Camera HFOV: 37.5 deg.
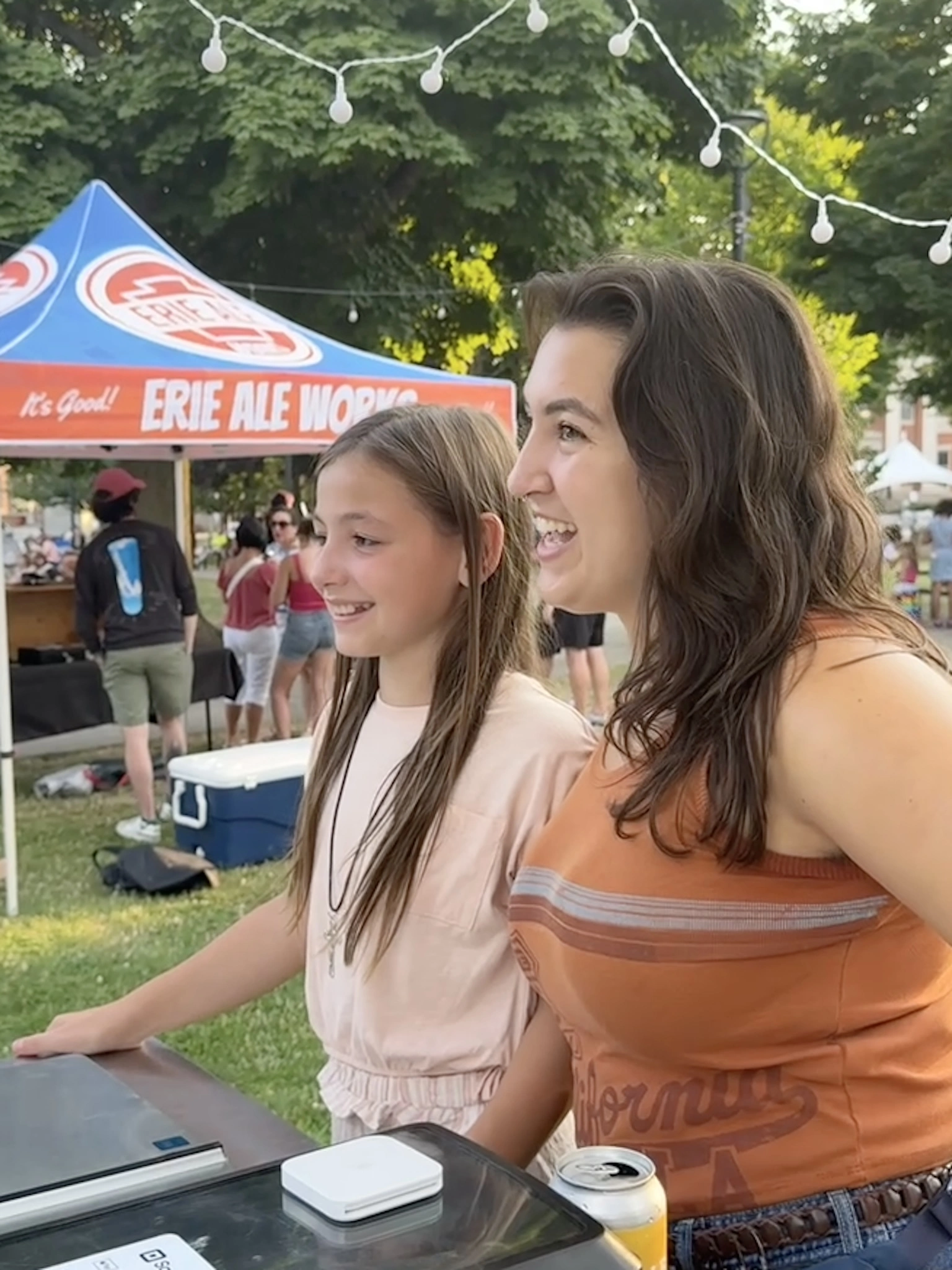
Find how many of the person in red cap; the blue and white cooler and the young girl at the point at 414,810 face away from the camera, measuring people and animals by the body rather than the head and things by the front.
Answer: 1

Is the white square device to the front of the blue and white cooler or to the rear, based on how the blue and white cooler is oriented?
to the front

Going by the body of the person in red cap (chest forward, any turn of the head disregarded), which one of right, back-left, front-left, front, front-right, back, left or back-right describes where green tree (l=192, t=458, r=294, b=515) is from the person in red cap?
front

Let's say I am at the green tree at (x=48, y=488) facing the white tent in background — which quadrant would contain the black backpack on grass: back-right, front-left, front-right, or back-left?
front-right

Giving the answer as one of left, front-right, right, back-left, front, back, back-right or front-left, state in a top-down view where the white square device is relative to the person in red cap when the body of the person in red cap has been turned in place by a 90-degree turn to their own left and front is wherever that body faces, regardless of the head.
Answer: left

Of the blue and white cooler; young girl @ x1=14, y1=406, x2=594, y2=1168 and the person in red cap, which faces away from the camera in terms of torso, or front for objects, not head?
the person in red cap

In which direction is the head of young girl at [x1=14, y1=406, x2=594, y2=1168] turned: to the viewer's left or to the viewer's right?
to the viewer's left

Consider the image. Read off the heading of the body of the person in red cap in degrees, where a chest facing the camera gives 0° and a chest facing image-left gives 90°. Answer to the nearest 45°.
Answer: approximately 180°

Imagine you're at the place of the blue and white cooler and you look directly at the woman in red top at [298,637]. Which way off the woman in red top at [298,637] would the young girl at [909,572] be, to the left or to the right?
right

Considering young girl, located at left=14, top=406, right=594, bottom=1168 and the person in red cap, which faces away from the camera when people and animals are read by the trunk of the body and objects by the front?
the person in red cap

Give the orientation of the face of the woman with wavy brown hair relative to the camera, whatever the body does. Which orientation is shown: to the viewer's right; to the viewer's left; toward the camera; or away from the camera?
to the viewer's left

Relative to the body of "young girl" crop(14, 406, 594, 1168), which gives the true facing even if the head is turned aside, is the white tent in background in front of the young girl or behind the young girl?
behind

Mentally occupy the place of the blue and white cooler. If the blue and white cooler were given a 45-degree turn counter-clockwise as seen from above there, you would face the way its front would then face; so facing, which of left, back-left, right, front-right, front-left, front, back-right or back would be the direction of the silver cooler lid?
right

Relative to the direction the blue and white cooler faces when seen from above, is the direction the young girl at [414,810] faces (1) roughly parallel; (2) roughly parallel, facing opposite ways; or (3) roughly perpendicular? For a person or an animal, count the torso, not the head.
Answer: roughly perpendicular

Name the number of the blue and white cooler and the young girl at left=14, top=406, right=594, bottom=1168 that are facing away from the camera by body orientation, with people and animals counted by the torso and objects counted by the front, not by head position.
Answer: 0
